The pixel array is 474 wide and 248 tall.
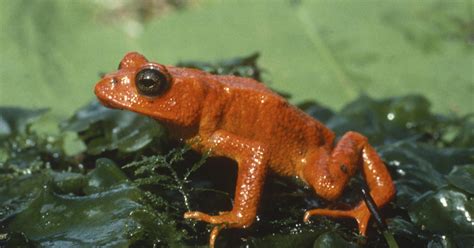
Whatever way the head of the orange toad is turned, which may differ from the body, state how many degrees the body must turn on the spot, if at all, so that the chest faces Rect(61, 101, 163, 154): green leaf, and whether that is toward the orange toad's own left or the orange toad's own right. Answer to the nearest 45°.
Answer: approximately 45° to the orange toad's own right

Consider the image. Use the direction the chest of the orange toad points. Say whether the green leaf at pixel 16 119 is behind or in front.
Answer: in front

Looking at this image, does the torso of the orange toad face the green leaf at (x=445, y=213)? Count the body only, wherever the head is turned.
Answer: no

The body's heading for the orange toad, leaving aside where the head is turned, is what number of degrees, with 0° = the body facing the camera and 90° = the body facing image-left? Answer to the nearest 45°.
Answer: approximately 90°

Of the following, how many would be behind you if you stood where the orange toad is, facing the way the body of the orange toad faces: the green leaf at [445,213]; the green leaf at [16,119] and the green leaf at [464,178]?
2

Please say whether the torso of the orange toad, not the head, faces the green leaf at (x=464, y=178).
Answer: no
